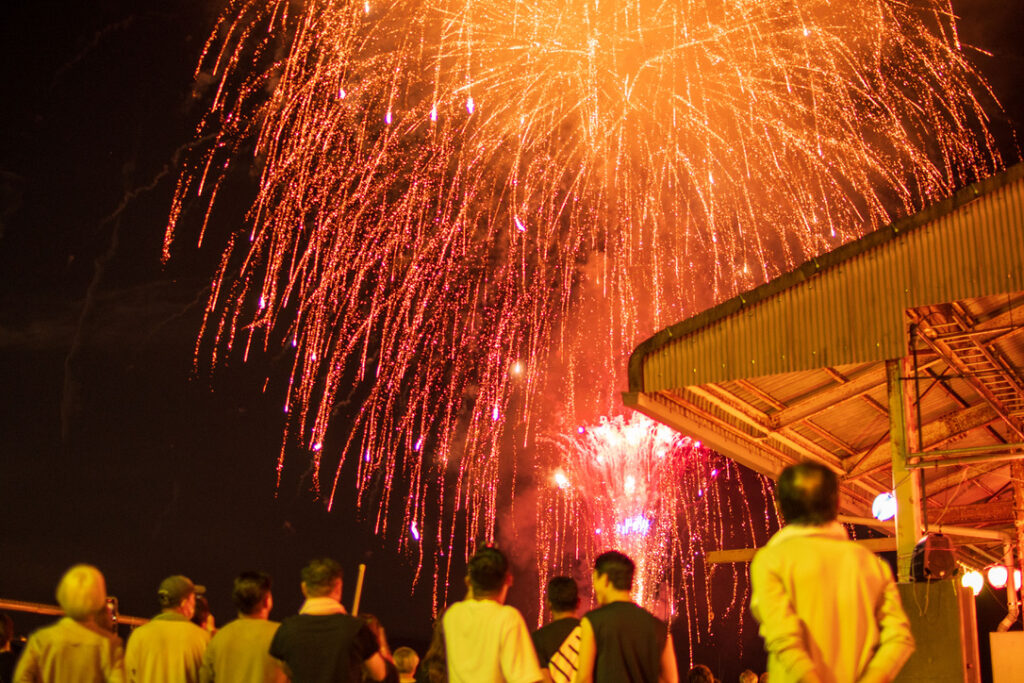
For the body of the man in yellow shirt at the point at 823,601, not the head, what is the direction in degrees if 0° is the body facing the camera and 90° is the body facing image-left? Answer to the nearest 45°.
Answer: approximately 180°

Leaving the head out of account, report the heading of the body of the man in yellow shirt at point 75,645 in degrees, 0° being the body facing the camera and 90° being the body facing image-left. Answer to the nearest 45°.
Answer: approximately 180°

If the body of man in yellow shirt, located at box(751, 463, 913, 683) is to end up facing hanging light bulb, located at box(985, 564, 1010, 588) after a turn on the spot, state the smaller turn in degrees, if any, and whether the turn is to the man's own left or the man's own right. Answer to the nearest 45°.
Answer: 0° — they already face it

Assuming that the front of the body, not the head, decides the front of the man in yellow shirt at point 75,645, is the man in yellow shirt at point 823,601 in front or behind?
behind

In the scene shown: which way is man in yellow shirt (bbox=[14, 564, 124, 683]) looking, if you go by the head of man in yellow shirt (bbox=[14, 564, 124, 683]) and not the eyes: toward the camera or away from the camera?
away from the camera

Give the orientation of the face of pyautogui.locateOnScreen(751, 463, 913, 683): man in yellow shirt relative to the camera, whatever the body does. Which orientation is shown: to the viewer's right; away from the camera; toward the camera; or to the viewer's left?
away from the camera

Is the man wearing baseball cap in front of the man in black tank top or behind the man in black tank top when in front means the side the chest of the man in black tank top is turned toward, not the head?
in front

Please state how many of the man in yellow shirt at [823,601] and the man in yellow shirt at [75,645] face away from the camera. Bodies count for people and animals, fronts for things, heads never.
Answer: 2

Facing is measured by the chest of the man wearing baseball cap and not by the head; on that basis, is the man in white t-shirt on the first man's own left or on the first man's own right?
on the first man's own right

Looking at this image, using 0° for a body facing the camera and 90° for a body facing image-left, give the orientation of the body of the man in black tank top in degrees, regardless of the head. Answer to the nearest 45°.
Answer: approximately 135°
